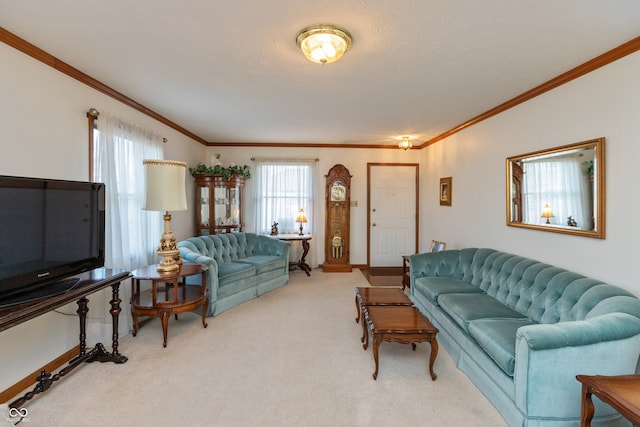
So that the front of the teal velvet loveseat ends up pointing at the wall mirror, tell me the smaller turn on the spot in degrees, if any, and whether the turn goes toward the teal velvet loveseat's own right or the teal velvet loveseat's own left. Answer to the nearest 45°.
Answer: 0° — it already faces it

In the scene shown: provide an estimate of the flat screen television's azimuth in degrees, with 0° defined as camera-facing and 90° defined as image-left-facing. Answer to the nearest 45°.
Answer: approximately 315°

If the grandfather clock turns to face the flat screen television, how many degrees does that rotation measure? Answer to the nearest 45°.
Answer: approximately 45° to its right

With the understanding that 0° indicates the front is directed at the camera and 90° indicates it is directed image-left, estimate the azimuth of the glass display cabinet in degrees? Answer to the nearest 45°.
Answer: approximately 315°

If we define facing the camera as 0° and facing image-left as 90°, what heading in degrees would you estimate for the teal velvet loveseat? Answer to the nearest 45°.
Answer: approximately 315°

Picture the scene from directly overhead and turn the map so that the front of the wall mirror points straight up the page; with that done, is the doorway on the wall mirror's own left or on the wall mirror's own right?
on the wall mirror's own right

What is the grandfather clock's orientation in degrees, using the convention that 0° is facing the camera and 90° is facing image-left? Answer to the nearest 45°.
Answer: approximately 0°

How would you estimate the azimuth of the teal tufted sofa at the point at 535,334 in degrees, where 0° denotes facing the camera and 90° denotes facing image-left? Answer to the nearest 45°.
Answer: approximately 45°
